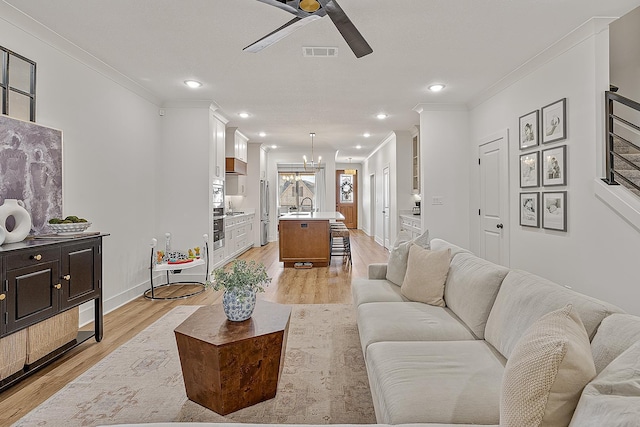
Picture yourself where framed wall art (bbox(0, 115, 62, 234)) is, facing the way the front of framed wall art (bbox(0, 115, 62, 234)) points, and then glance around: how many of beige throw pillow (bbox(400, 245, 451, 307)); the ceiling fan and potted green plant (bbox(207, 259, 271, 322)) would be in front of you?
3

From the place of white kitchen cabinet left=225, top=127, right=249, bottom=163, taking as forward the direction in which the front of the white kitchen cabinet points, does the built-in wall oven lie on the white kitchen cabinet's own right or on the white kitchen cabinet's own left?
on the white kitchen cabinet's own right

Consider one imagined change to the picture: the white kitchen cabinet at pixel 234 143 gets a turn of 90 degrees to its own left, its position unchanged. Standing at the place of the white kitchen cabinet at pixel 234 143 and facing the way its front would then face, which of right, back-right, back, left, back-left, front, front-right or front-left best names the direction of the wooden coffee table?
back

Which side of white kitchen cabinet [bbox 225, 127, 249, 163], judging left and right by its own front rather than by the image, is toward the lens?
right

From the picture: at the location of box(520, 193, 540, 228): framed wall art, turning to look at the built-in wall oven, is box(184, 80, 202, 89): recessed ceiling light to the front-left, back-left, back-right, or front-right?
front-left

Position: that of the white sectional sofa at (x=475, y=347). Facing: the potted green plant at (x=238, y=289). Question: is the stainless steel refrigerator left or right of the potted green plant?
right

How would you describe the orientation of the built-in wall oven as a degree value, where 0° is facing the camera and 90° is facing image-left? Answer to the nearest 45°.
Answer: approximately 270°

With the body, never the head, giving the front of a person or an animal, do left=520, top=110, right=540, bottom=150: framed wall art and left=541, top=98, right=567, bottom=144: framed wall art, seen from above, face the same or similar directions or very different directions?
same or similar directions

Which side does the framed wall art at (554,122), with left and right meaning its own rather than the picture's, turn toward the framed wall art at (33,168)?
front

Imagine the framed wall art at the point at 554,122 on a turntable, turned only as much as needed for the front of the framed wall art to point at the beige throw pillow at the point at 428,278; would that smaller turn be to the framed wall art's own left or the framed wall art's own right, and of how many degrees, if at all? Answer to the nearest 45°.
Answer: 0° — it already faces it

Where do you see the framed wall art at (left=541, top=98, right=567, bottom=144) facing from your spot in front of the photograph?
facing the viewer and to the left of the viewer

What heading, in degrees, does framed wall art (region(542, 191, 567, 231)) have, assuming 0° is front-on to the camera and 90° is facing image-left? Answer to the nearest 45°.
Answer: approximately 45°

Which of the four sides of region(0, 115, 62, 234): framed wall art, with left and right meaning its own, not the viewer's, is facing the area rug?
front

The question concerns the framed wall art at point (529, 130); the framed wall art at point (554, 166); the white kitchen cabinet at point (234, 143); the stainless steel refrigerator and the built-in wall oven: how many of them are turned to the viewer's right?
3
